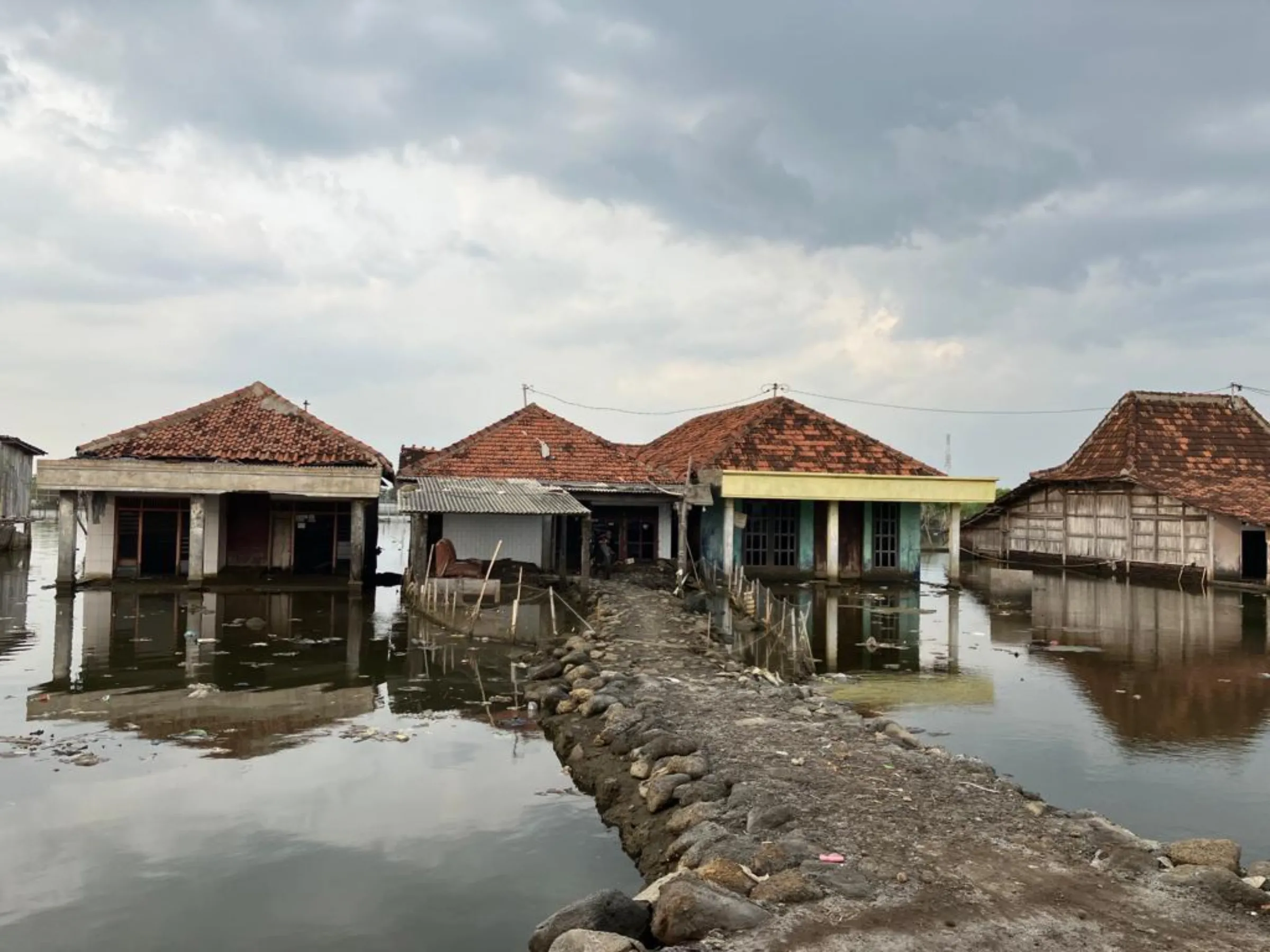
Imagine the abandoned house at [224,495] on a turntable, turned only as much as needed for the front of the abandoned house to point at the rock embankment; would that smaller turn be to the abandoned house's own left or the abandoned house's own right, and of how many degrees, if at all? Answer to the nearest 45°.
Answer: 0° — it already faces it

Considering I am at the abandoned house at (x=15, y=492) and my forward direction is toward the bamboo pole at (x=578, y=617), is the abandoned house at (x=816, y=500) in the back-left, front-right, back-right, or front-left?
front-left

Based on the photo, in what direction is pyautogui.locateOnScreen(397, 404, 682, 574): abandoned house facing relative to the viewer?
toward the camera

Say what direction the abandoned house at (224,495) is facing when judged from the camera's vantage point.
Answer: facing the viewer

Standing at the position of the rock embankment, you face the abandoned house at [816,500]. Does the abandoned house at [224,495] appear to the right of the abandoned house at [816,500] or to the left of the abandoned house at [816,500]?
left

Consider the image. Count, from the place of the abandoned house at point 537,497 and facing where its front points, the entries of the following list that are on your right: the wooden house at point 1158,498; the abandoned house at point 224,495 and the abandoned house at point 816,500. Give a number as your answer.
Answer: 1

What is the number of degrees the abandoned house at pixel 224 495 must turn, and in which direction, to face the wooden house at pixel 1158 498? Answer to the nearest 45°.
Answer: approximately 90° to its left

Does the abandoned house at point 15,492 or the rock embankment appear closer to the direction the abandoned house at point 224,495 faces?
the rock embankment

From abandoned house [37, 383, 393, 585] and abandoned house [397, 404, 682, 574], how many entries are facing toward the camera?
2

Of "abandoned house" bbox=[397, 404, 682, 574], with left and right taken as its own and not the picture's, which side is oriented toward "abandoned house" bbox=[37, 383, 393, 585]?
right

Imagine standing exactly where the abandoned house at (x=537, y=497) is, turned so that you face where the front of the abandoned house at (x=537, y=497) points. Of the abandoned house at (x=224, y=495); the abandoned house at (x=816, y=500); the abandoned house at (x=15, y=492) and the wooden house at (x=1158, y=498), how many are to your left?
2

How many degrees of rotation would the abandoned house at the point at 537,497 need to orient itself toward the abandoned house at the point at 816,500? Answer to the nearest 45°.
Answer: approximately 90° to its left

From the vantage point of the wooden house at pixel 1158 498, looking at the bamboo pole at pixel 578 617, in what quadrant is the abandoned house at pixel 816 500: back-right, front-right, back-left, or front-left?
front-right

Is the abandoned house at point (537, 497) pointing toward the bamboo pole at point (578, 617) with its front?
yes
